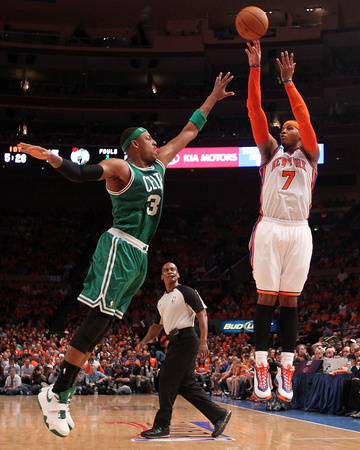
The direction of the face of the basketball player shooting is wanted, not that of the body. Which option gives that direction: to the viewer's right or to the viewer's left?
to the viewer's left

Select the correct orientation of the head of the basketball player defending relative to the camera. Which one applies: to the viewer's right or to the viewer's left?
to the viewer's right

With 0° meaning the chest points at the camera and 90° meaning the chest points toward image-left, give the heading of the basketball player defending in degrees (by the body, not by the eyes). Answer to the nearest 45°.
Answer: approximately 315°

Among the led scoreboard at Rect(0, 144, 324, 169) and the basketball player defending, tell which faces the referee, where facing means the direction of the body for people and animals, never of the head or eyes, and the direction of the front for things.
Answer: the led scoreboard

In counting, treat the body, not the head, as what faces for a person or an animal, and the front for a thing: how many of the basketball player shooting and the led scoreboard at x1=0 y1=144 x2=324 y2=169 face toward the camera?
2

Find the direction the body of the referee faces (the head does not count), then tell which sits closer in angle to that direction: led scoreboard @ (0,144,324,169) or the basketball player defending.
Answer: the basketball player defending

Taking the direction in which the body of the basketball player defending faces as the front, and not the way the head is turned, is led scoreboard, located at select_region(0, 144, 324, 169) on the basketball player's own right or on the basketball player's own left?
on the basketball player's own left

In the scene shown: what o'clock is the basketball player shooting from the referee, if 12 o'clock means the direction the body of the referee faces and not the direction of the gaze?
The basketball player shooting is roughly at 10 o'clock from the referee.
